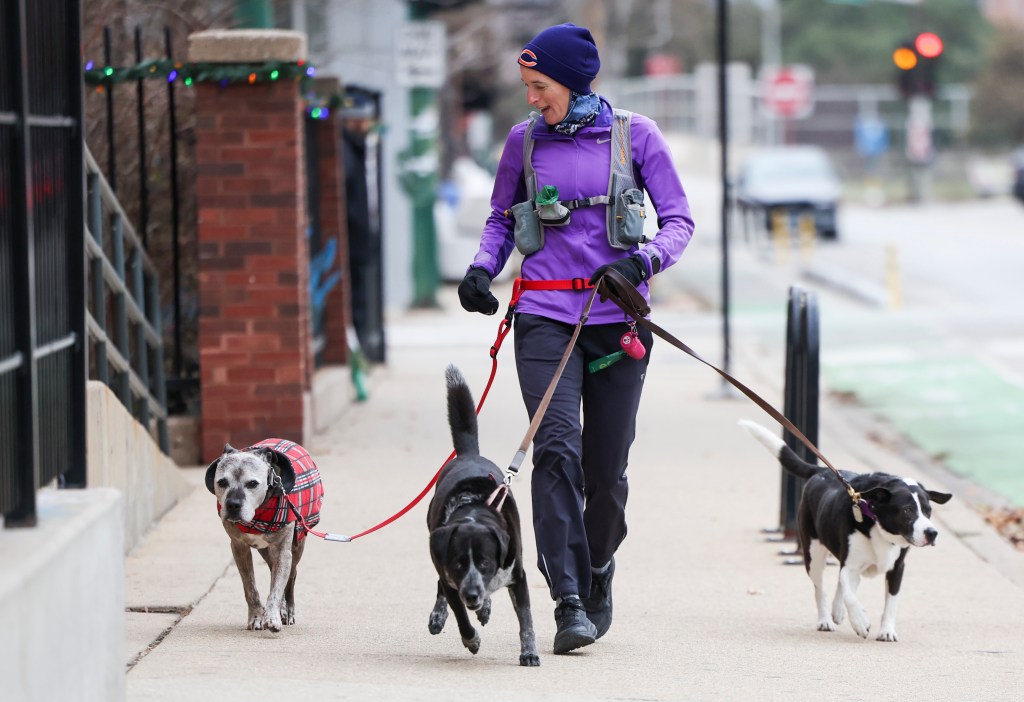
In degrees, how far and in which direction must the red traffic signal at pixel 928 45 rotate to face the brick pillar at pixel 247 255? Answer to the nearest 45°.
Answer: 0° — it already faces it

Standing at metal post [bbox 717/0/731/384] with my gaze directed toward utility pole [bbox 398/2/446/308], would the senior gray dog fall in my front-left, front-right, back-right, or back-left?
back-left

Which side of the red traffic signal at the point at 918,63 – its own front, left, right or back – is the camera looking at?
front

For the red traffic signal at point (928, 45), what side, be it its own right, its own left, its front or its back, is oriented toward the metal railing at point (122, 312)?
front

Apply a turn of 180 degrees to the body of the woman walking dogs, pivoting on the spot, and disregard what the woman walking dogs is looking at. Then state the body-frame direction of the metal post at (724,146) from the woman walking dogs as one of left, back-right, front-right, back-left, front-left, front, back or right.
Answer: front

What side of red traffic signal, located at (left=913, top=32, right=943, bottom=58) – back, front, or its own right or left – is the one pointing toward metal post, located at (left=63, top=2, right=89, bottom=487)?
front

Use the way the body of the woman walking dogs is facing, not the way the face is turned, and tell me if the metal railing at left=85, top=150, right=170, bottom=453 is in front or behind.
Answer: behind

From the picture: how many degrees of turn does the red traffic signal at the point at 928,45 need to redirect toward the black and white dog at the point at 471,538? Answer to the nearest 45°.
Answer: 0° — it already faces it

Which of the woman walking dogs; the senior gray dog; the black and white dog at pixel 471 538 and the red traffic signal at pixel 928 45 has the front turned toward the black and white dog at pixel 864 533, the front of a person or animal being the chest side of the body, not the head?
the red traffic signal

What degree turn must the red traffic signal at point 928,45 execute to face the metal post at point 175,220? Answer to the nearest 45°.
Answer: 0° — it already faces it

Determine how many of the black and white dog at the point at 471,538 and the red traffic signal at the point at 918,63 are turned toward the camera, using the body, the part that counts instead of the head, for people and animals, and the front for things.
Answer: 2

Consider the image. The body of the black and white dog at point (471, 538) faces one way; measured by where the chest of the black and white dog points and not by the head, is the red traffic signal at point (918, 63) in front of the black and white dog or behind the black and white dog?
behind

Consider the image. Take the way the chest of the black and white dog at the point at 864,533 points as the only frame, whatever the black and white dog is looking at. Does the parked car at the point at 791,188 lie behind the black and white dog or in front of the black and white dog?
behind

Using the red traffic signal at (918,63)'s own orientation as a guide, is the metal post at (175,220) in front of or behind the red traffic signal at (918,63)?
in front

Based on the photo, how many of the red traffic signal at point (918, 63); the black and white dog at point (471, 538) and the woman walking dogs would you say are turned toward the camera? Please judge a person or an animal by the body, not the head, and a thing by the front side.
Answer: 3

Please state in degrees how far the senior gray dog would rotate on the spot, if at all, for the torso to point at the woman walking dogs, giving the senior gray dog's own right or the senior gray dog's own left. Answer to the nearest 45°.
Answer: approximately 135° to the senior gray dog's own left

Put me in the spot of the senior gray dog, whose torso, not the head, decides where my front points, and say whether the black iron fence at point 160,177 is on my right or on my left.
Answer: on my right
